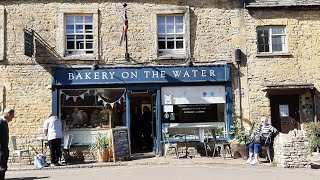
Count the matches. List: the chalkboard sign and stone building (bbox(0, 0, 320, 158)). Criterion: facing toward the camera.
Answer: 2

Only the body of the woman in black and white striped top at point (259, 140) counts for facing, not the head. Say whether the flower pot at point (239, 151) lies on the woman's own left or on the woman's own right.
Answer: on the woman's own right

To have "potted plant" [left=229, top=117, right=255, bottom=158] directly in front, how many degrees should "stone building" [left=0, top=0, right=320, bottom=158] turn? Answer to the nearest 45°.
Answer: approximately 90° to its left

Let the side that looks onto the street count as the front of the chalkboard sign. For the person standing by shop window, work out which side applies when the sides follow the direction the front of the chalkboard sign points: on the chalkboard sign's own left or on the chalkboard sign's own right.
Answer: on the chalkboard sign's own right

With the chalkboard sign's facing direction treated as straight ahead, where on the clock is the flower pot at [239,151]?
The flower pot is roughly at 9 o'clock from the chalkboard sign.

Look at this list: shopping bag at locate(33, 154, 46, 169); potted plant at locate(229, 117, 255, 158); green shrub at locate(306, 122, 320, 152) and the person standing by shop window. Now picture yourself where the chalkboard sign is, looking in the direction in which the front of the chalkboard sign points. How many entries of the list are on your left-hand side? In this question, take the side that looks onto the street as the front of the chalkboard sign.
2
